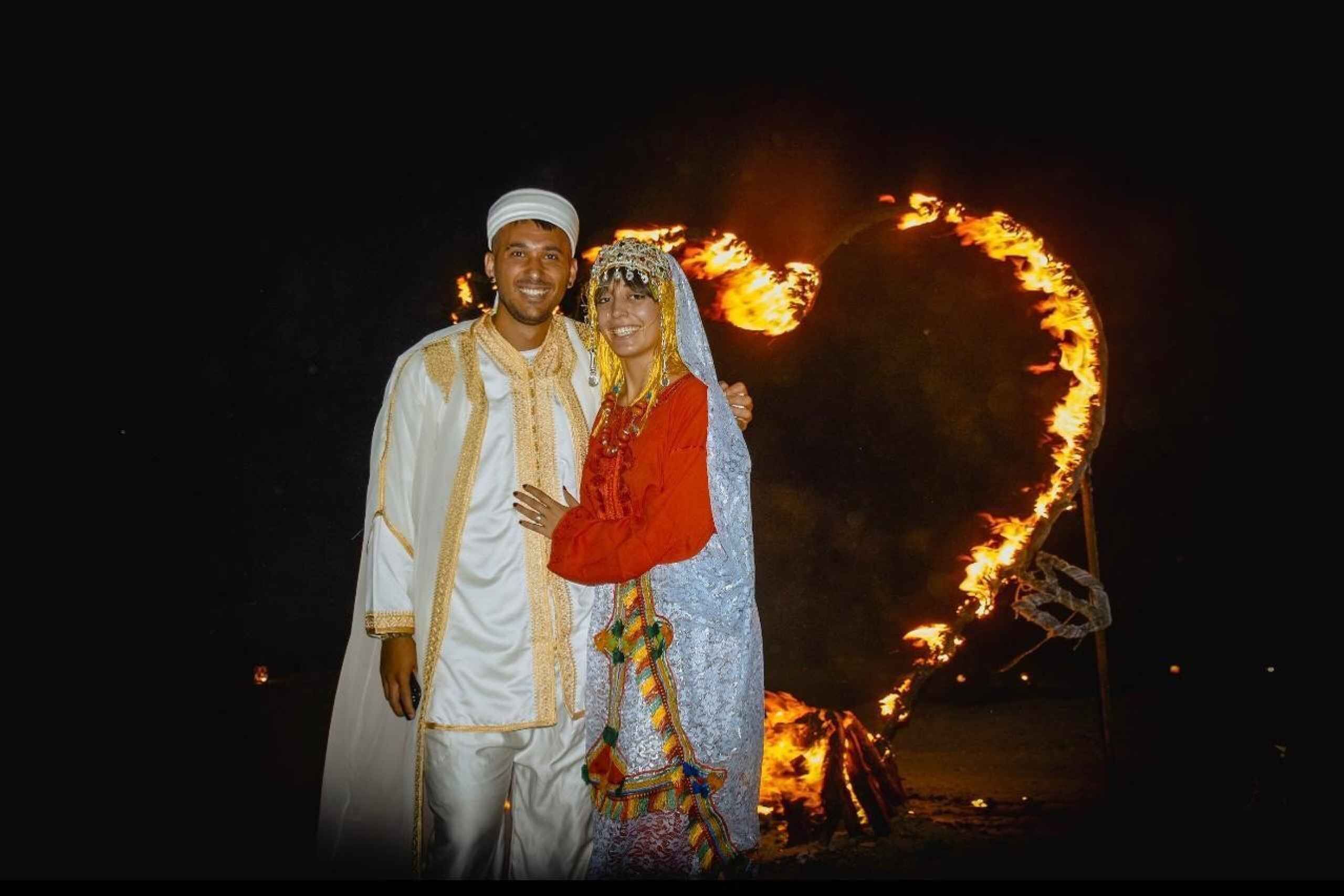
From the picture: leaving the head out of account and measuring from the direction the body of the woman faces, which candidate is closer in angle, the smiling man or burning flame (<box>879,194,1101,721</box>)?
the smiling man

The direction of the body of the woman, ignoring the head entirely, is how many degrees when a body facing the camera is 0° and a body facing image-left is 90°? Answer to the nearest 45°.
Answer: approximately 45°

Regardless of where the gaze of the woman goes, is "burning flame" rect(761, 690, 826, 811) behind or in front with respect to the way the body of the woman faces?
behind

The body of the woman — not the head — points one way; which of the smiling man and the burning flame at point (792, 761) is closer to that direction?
the smiling man

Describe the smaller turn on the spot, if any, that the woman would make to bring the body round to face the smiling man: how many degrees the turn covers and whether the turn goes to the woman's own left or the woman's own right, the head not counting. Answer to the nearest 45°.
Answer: approximately 90° to the woman's own right

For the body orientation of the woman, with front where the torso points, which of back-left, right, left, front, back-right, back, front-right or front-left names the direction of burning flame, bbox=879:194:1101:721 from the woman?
back
